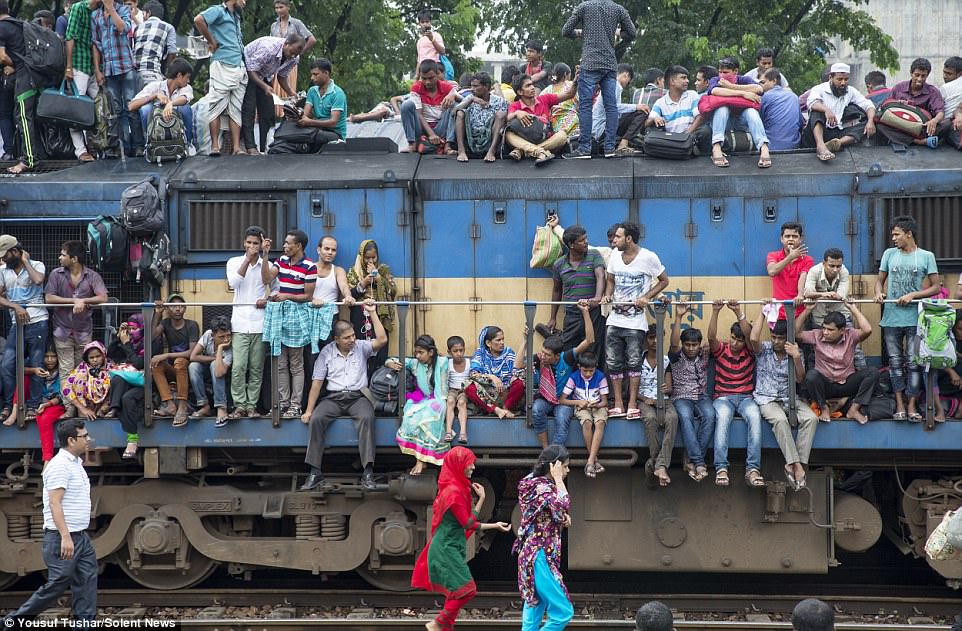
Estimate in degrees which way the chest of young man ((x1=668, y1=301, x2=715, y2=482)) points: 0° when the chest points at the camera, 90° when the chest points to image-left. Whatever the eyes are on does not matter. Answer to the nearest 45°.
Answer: approximately 0°

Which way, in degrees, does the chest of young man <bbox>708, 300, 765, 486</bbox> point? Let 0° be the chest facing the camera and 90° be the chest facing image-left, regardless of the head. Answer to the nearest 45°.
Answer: approximately 0°

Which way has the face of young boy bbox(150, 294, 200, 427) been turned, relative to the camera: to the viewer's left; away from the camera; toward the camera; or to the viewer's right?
toward the camera

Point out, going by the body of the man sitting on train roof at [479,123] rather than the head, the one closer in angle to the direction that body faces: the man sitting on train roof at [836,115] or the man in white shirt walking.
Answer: the man in white shirt walking

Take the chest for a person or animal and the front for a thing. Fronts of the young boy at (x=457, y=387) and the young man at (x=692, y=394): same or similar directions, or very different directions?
same or similar directions

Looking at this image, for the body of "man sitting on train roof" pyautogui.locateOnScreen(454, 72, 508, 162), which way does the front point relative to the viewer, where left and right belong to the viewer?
facing the viewer

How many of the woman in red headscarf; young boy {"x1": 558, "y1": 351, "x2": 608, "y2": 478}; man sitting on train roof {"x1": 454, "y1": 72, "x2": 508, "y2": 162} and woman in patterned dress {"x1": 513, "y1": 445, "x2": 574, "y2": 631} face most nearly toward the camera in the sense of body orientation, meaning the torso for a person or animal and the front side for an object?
2

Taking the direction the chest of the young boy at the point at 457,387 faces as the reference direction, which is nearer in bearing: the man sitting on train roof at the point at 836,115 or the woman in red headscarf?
the woman in red headscarf

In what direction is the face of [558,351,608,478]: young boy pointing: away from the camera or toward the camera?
toward the camera

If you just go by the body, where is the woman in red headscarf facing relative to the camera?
to the viewer's right

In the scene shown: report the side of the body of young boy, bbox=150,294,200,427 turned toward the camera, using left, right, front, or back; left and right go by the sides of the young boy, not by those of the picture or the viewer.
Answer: front

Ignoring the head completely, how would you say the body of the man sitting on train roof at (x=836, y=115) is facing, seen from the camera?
toward the camera

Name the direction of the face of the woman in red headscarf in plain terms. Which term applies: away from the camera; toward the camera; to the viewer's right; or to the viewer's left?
to the viewer's right

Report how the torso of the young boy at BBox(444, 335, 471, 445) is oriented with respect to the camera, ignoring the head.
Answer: toward the camera
